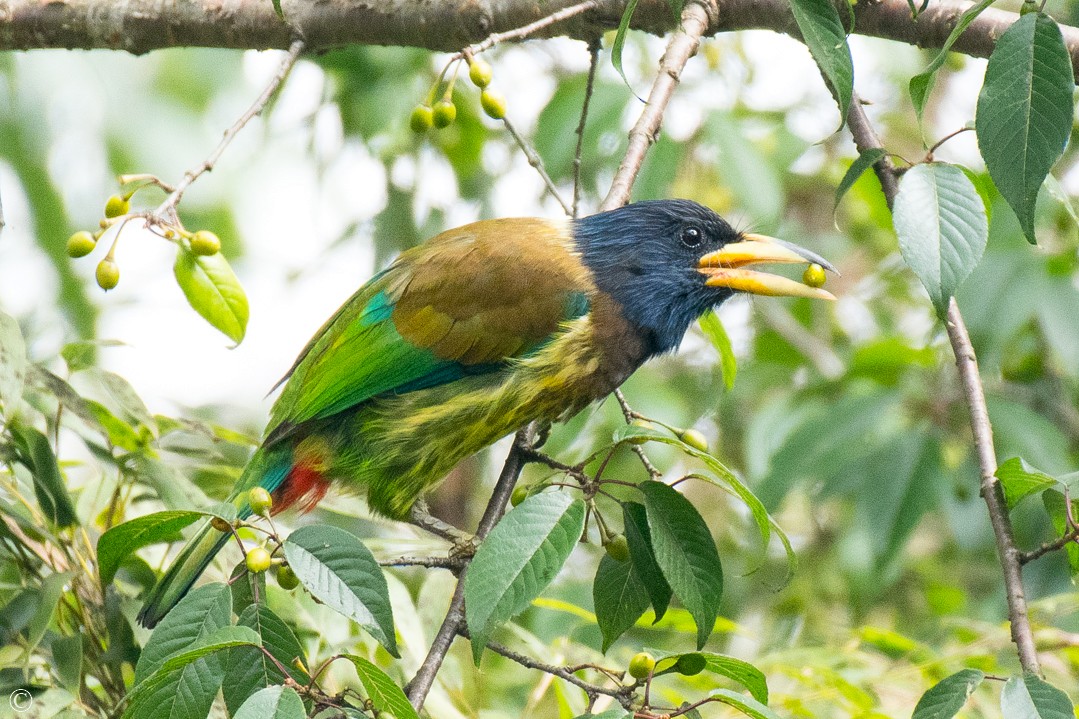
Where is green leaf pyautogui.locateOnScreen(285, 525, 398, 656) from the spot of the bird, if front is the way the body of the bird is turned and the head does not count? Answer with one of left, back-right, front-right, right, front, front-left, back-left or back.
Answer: right

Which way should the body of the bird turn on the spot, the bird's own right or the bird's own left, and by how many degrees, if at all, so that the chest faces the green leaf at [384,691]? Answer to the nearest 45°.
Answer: approximately 90° to the bird's own right

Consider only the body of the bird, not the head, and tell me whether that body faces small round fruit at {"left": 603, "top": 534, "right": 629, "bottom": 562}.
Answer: yes

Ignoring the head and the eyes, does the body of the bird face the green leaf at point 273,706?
no

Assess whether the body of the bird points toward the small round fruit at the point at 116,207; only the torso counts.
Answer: no

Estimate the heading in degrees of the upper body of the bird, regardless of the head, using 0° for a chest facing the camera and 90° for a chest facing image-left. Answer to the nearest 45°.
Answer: approximately 270°

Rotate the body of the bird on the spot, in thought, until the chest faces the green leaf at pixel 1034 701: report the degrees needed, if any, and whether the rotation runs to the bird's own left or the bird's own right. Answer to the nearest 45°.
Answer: approximately 45° to the bird's own right

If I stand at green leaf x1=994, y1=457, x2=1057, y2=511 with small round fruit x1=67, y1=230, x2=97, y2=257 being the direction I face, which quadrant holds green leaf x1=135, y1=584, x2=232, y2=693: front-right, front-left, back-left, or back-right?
front-left

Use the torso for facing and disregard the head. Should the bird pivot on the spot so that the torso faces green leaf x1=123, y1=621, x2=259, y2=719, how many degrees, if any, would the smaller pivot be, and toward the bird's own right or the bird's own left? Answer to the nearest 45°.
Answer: approximately 180°

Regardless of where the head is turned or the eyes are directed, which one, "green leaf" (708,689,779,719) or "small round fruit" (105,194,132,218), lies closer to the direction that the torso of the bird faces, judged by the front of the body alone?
the green leaf

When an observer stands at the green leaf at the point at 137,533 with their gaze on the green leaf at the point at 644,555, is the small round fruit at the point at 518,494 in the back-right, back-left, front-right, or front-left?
front-left
